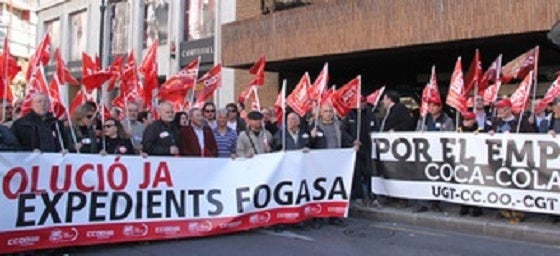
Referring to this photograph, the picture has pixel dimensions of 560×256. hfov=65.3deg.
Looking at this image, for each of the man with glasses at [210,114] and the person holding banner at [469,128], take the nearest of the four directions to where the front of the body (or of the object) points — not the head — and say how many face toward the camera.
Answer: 2

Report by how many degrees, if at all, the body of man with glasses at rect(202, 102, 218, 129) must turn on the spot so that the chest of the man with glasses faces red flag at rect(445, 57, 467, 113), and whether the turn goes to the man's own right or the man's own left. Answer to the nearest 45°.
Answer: approximately 90° to the man's own left

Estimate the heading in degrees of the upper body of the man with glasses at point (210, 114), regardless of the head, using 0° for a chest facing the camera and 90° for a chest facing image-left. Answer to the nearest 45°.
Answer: approximately 0°

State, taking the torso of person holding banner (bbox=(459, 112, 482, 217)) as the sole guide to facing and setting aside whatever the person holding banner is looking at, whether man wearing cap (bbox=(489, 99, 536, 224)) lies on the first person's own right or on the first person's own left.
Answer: on the first person's own left

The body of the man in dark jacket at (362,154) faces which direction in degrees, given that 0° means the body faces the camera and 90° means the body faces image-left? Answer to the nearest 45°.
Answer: approximately 315°

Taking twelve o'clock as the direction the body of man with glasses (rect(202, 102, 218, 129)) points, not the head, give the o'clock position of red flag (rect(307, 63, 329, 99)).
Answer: The red flag is roughly at 9 o'clock from the man with glasses.

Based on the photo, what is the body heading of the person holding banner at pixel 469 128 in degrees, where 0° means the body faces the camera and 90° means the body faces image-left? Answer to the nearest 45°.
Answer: approximately 0°

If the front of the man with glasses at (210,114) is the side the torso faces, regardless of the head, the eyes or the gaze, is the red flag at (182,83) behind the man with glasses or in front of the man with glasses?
behind
